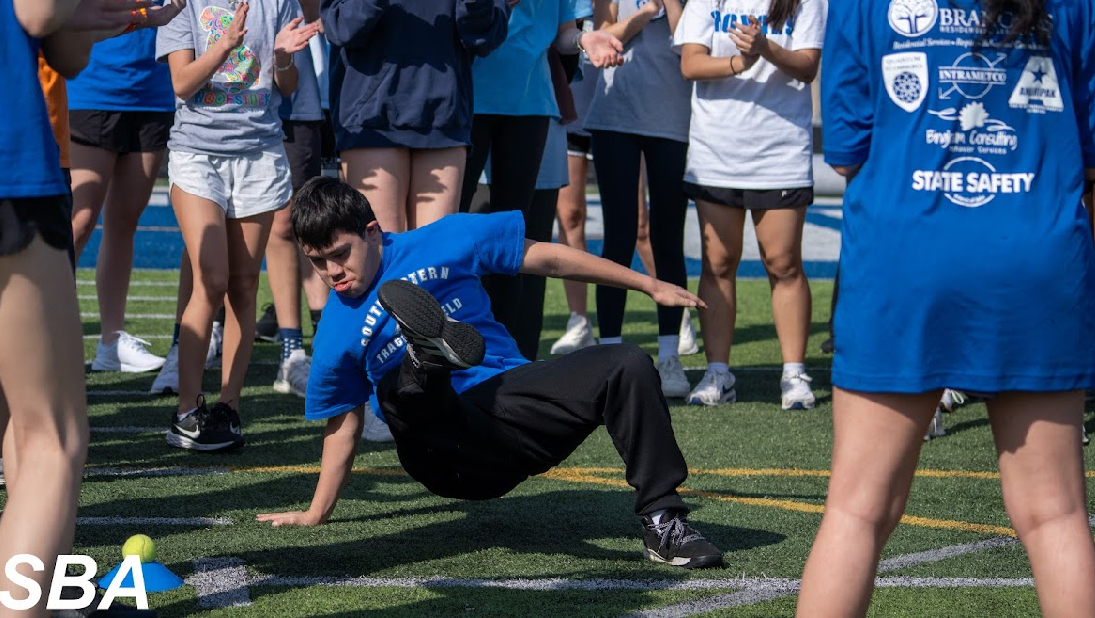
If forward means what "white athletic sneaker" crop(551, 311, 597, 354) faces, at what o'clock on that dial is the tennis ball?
The tennis ball is roughly at 11 o'clock from the white athletic sneaker.

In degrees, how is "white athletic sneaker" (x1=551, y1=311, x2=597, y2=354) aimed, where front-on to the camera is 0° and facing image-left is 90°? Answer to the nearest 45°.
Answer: approximately 45°

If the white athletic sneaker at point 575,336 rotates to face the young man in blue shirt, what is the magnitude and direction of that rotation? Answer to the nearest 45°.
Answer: approximately 45° to its left

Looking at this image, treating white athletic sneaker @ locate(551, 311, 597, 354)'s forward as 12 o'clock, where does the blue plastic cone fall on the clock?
The blue plastic cone is roughly at 11 o'clock from the white athletic sneaker.
